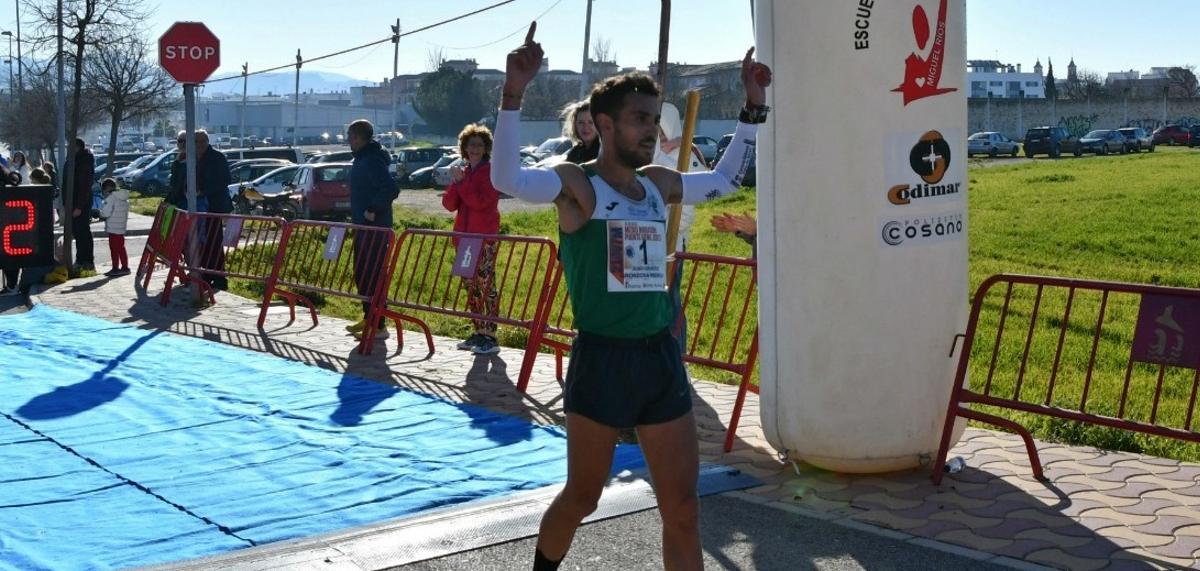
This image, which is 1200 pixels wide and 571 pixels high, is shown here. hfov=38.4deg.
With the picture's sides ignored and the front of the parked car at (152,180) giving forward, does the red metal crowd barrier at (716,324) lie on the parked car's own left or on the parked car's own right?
on the parked car's own left

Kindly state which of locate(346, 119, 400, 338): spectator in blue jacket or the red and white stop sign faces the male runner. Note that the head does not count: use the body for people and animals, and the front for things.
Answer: the red and white stop sign

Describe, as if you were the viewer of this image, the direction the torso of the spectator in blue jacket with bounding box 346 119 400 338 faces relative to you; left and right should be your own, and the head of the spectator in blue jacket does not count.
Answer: facing to the left of the viewer

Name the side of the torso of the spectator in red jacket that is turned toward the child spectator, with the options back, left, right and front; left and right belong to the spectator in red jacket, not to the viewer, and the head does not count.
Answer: right

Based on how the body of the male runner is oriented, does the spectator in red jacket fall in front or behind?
behind

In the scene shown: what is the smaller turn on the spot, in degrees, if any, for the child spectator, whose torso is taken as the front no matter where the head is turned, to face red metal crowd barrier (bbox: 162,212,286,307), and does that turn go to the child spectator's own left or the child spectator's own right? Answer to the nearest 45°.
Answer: approximately 90° to the child spectator's own left

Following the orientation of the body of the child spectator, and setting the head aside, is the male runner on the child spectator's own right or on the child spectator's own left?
on the child spectator's own left

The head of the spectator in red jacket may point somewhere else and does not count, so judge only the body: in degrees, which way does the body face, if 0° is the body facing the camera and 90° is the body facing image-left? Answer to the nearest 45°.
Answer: approximately 45°
